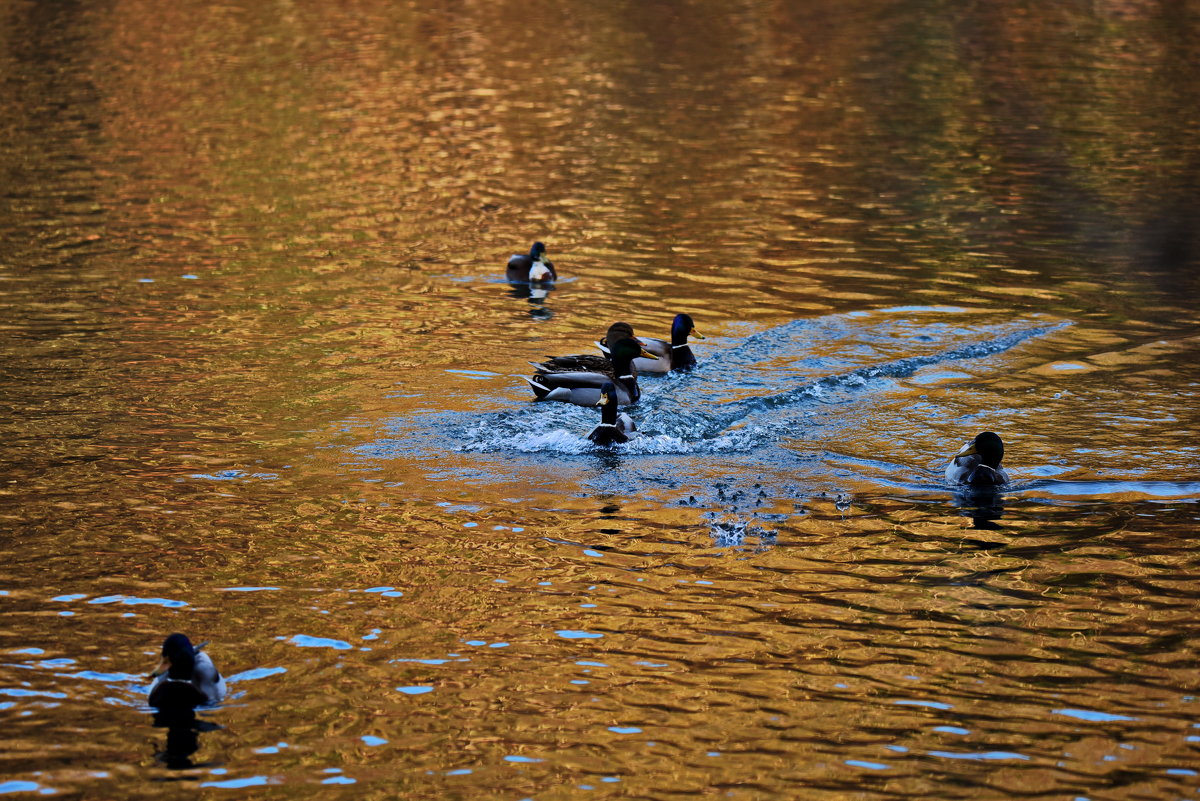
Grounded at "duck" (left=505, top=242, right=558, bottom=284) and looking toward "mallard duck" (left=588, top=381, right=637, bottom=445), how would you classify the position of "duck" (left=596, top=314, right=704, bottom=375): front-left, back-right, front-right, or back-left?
front-left

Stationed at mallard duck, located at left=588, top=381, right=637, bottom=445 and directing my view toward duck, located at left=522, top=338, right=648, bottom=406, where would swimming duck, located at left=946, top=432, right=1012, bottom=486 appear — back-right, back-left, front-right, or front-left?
back-right

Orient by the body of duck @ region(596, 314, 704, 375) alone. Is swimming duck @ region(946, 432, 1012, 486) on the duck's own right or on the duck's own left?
on the duck's own right

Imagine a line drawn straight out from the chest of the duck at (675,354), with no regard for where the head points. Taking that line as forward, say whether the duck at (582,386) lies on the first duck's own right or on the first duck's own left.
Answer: on the first duck's own right

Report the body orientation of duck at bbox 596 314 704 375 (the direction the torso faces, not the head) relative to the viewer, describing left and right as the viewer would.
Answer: facing to the right of the viewer

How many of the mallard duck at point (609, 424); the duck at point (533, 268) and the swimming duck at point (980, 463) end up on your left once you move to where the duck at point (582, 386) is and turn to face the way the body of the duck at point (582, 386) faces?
1

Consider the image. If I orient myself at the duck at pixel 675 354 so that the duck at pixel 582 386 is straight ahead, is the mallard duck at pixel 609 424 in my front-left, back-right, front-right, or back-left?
front-left

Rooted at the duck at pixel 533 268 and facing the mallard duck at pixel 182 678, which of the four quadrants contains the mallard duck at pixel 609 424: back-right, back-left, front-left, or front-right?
front-left

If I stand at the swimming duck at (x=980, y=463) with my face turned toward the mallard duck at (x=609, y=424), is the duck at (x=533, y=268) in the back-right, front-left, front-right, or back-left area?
front-right

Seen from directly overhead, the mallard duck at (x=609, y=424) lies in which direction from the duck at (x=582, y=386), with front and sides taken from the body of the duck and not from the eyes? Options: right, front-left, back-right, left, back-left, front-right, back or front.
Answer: right

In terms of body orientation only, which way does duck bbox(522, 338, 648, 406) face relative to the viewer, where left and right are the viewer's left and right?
facing to the right of the viewer

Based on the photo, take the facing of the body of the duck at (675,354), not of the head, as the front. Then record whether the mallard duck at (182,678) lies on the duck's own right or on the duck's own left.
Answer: on the duck's own right

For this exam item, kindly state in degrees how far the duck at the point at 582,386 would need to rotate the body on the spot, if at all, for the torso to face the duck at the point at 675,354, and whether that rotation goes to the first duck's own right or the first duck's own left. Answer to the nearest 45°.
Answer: approximately 45° to the first duck's own left

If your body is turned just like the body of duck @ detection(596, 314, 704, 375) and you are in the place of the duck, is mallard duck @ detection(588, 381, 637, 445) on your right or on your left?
on your right

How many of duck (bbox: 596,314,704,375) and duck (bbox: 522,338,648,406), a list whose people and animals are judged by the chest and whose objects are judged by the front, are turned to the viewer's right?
2
